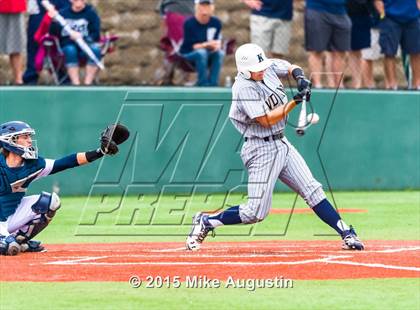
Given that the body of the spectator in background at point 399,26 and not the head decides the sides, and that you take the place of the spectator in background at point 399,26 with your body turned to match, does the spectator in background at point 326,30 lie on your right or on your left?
on your right

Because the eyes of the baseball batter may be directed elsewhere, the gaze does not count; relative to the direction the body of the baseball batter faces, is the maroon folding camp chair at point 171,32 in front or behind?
behind

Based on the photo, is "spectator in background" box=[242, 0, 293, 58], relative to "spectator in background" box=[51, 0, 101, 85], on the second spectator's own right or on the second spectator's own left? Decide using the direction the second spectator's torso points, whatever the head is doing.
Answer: on the second spectator's own left

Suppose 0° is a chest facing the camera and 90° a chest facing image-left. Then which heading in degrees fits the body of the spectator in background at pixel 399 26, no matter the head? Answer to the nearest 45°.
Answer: approximately 0°
